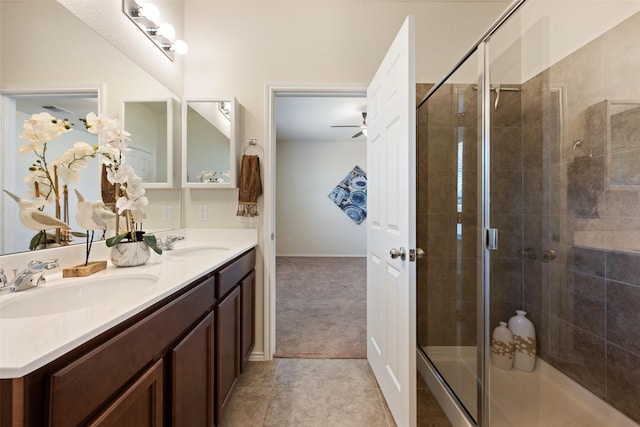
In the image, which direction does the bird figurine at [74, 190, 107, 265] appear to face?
to the viewer's left

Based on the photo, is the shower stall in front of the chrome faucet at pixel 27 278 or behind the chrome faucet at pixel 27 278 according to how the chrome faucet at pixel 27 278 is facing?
in front

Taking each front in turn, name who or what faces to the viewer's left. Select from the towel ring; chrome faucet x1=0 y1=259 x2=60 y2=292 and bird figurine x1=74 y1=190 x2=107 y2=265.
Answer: the bird figurine

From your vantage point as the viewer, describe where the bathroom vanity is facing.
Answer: facing the viewer and to the right of the viewer

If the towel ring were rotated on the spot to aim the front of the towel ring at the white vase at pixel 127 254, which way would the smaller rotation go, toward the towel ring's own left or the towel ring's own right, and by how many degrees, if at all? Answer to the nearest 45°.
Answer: approximately 45° to the towel ring's own right

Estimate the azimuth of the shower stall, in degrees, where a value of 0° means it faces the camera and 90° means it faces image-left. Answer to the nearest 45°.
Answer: approximately 45°

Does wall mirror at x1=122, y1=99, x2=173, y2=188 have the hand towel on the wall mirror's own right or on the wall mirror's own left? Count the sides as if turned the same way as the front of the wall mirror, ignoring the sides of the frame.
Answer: on the wall mirror's own left

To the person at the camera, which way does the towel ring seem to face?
facing the viewer

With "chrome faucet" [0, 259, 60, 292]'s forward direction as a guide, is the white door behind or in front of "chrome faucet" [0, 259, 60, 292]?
in front
